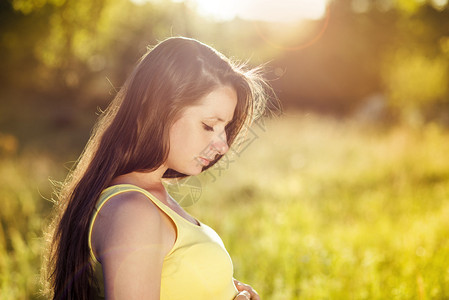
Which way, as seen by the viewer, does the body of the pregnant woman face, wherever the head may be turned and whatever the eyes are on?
to the viewer's right
